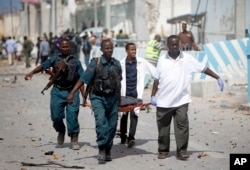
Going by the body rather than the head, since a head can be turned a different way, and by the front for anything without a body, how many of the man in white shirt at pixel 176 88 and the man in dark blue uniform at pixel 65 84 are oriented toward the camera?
2

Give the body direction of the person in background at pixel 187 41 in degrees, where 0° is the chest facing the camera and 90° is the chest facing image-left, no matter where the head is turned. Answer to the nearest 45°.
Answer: approximately 0°

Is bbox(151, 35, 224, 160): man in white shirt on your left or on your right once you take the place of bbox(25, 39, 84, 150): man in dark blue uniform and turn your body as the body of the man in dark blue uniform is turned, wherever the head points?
on your left

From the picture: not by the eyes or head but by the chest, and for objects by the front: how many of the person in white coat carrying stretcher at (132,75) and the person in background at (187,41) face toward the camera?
2

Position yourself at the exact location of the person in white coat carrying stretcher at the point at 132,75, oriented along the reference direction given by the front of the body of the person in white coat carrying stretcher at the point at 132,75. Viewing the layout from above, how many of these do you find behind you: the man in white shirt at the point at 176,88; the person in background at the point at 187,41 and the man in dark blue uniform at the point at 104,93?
1

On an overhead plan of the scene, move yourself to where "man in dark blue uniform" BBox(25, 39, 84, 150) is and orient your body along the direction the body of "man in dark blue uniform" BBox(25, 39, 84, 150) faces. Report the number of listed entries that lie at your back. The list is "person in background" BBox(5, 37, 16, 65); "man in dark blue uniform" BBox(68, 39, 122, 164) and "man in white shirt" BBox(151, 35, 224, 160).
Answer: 1

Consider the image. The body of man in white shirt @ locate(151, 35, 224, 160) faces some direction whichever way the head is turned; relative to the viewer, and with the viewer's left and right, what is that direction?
facing the viewer

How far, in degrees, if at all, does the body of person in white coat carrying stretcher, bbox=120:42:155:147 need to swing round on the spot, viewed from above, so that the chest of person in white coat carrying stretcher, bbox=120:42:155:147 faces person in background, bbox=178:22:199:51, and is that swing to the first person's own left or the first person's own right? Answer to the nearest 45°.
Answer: approximately 180°

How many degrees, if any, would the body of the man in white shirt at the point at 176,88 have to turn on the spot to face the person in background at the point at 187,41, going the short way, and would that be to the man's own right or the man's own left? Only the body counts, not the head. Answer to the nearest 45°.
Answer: approximately 180°

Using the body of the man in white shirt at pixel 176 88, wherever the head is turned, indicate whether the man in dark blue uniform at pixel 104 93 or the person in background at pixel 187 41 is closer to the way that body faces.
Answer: the man in dark blue uniform
